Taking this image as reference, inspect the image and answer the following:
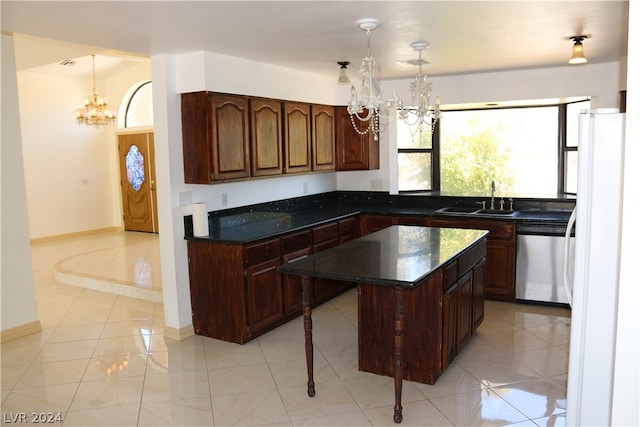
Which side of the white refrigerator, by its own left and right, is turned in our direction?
left

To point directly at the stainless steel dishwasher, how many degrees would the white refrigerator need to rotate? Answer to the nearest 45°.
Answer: approximately 90° to its right

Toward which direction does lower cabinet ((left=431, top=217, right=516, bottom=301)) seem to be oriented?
toward the camera

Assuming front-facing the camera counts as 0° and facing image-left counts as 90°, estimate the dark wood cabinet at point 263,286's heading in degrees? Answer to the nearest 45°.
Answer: approximately 315°

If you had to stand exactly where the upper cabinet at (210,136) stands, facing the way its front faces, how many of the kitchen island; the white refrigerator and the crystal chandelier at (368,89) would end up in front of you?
3

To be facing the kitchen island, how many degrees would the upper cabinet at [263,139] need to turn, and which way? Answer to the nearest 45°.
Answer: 0° — it already faces it

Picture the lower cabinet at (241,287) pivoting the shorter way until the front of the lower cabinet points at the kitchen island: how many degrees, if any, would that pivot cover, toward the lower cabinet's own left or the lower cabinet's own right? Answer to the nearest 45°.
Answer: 0° — it already faces it

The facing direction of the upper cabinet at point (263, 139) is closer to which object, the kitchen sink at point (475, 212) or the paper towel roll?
the kitchen sink

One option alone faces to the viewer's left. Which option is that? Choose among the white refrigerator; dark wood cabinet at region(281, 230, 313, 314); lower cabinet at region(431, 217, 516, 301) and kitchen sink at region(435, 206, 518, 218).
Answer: the white refrigerator

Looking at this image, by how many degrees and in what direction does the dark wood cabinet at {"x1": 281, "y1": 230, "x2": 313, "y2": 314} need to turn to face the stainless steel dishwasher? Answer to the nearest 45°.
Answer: approximately 45° to its left
